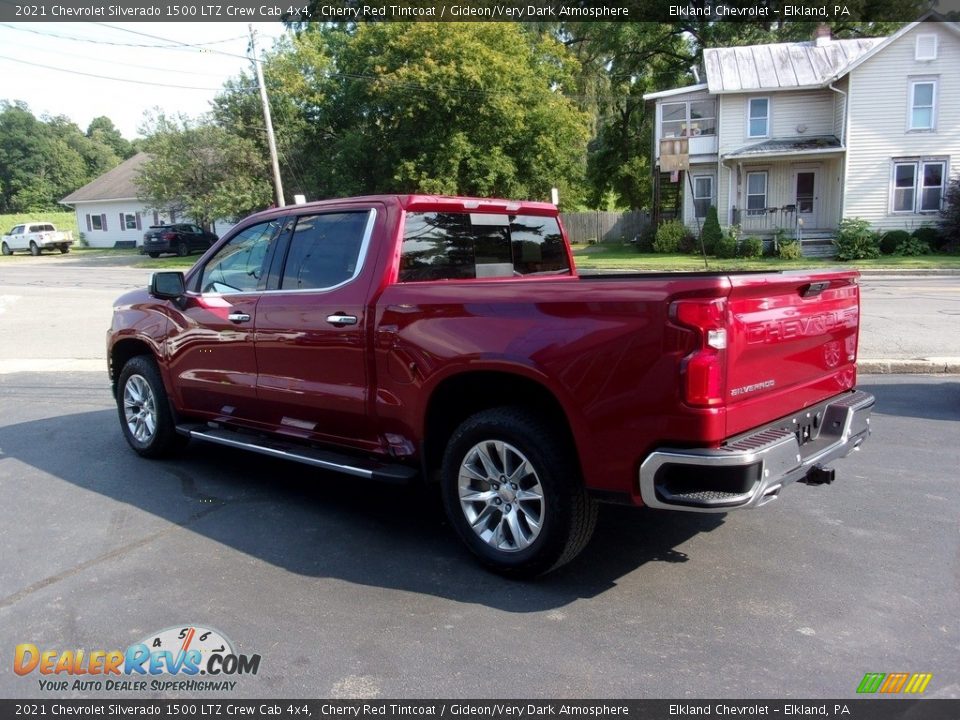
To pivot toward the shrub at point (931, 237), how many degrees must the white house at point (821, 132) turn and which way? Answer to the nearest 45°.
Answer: approximately 45° to its left

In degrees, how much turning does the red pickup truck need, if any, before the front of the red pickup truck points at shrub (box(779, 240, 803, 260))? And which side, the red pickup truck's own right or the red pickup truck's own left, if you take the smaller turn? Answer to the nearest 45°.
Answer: approximately 90° to the red pickup truck's own right

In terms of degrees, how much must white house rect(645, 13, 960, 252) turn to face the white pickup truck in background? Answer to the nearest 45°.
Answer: approximately 90° to its right

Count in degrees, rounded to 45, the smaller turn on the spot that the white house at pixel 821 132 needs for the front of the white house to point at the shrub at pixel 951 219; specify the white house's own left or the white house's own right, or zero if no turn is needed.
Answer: approximately 45° to the white house's own left

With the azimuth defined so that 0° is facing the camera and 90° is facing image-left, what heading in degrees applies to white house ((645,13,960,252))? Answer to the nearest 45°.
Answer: approximately 0°

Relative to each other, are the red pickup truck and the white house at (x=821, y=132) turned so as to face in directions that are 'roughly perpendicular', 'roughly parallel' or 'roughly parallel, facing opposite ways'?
roughly perpendicular

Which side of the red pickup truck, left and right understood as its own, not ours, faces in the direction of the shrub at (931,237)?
right

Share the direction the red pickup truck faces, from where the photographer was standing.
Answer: facing away from the viewer and to the left of the viewer

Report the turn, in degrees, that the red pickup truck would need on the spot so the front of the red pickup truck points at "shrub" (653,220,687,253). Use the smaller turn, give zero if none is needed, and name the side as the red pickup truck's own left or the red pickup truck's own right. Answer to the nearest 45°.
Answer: approximately 45° to the red pickup truck's own right

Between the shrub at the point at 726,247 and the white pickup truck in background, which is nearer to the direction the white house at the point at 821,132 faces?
the shrub

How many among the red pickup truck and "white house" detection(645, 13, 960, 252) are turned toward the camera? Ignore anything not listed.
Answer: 1
